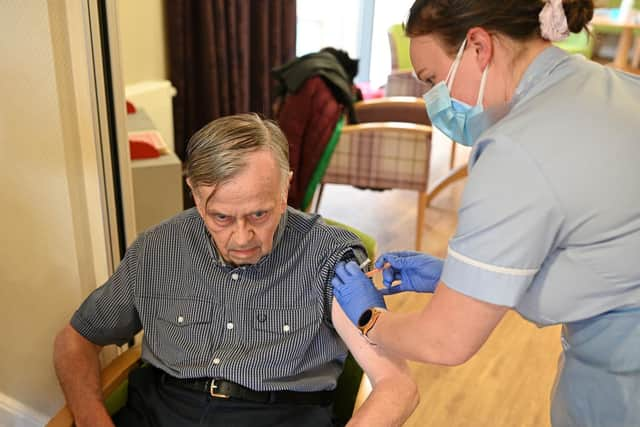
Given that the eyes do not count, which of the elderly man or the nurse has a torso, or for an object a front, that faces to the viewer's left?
the nurse

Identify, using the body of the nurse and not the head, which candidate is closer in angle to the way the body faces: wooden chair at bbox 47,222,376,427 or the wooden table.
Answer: the wooden chair

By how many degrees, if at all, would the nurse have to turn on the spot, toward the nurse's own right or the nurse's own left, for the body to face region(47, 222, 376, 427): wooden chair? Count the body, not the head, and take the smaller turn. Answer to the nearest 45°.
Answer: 0° — they already face it

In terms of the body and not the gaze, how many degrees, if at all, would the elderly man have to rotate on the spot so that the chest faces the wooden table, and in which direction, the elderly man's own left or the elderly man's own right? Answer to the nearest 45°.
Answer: approximately 135° to the elderly man's own left

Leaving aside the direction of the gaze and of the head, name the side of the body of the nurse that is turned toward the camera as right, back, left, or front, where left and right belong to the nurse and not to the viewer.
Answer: left

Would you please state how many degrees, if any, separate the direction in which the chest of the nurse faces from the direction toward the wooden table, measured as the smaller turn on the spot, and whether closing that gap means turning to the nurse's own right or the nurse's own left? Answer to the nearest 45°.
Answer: approximately 90° to the nurse's own right

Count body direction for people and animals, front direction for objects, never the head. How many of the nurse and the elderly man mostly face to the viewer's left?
1

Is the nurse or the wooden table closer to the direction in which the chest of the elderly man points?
the nurse

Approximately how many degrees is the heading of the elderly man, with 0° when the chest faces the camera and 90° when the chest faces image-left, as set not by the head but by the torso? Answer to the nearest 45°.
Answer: approximately 0°

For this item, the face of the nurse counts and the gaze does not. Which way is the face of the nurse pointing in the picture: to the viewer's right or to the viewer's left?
to the viewer's left
